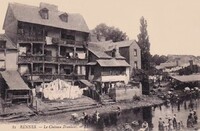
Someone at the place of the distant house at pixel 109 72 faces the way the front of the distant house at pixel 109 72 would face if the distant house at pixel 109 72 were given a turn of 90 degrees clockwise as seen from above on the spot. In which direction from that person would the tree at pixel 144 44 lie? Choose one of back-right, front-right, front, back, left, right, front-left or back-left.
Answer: back

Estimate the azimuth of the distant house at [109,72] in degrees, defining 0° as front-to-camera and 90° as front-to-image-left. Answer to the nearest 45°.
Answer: approximately 315°

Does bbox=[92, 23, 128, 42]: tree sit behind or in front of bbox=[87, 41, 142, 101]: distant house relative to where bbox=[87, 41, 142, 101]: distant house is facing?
behind
